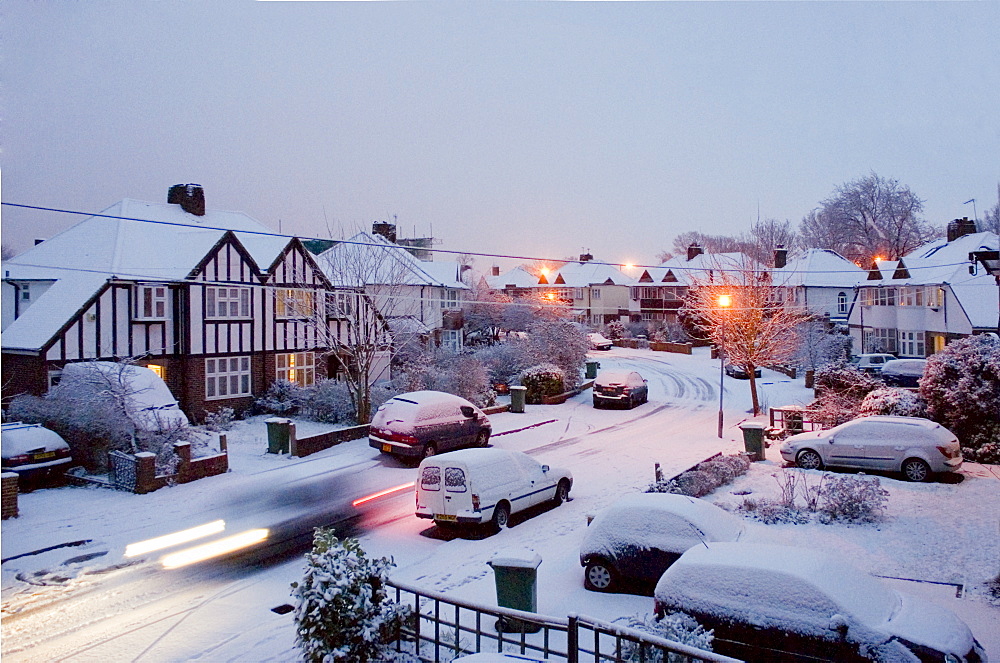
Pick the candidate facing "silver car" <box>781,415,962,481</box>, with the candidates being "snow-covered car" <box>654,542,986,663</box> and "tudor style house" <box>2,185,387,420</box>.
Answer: the tudor style house

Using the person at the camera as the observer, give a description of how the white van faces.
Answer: facing away from the viewer and to the right of the viewer

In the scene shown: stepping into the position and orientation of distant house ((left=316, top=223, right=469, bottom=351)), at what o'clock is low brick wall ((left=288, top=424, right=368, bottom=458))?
The low brick wall is roughly at 2 o'clock from the distant house.

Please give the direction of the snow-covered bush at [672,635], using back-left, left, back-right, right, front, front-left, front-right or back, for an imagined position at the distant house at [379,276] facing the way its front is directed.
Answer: front-right

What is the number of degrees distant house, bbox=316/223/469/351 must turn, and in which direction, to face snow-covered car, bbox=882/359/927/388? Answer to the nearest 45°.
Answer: approximately 45° to its left

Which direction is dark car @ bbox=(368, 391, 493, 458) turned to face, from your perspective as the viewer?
facing away from the viewer and to the right of the viewer

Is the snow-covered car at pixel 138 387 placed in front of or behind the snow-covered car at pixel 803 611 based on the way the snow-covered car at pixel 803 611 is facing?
behind

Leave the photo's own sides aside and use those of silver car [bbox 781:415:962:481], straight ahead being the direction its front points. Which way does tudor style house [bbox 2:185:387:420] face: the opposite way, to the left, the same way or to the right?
the opposite way

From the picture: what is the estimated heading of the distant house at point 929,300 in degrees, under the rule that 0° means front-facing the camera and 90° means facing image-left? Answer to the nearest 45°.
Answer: approximately 45°

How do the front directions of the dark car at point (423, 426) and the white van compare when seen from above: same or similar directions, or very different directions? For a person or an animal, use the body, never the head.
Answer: same or similar directions

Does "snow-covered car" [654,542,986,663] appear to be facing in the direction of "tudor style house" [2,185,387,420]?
no

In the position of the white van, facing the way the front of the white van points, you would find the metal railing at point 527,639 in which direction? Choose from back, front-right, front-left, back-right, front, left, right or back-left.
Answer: back-right

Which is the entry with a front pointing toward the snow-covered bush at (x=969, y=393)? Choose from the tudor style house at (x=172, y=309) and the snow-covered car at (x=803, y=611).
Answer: the tudor style house

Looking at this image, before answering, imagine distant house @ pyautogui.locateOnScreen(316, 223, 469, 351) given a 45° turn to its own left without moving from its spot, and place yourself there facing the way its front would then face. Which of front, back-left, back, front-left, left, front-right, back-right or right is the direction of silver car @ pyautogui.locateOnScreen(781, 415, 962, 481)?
front-right

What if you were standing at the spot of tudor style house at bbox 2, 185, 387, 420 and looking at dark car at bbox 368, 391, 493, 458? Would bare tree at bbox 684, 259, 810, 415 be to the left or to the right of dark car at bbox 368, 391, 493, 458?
left

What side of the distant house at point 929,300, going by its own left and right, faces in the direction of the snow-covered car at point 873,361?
front

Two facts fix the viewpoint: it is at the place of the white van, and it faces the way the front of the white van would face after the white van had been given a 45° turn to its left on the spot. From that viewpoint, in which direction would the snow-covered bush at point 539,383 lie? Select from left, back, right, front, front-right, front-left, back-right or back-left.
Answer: front
